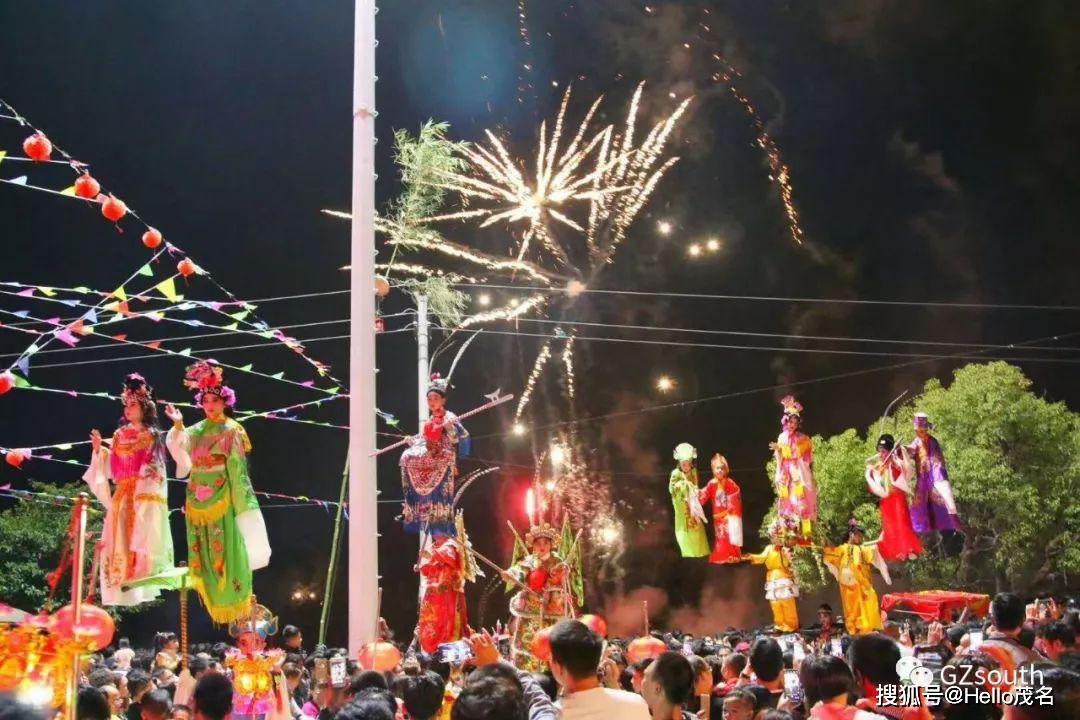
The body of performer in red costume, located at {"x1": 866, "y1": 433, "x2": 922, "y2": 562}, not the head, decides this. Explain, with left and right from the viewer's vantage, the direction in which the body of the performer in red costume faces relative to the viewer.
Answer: facing the viewer and to the left of the viewer

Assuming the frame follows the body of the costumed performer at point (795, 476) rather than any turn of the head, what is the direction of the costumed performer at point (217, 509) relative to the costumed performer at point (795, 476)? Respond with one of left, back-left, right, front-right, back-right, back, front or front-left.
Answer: front-right

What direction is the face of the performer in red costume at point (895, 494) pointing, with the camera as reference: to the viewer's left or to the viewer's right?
to the viewer's left

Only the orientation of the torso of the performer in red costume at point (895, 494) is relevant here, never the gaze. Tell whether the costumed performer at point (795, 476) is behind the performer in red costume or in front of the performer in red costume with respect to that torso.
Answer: in front

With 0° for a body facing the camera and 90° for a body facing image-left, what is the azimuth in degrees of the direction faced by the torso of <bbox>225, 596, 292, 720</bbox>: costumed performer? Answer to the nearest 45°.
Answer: approximately 0°

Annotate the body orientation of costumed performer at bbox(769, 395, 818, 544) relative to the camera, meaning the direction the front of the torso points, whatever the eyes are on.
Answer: toward the camera

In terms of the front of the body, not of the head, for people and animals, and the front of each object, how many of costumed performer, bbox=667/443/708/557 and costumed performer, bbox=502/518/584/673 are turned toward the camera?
2

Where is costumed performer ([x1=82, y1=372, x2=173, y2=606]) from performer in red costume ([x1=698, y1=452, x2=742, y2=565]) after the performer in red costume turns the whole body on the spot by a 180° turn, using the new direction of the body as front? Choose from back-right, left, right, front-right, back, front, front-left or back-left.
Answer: back-left

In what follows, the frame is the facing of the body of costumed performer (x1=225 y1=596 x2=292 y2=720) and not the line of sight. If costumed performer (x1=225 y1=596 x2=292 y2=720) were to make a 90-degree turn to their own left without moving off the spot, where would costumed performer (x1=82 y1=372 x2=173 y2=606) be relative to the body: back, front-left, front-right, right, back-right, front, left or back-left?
back-left
